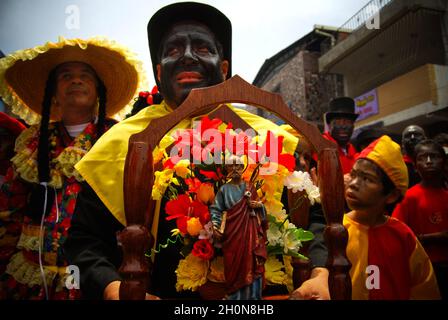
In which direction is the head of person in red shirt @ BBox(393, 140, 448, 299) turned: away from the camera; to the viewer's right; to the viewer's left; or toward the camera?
toward the camera

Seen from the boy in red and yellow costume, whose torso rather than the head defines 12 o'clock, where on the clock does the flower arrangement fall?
The flower arrangement is roughly at 11 o'clock from the boy in red and yellow costume.

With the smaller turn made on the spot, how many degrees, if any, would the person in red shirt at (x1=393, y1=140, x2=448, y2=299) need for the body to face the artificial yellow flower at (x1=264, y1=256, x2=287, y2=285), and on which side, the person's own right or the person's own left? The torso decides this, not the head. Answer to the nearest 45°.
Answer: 0° — they already face it

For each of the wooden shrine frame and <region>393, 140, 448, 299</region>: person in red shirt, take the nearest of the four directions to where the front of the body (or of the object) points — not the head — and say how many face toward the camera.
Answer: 2

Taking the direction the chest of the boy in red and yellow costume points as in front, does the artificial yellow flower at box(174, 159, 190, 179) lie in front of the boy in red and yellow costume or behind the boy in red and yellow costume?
in front

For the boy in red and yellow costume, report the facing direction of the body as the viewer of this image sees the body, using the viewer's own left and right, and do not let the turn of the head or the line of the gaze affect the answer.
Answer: facing the viewer and to the left of the viewer

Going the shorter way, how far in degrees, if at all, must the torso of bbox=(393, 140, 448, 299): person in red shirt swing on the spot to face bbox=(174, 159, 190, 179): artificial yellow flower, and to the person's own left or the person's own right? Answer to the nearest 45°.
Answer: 0° — they already face it

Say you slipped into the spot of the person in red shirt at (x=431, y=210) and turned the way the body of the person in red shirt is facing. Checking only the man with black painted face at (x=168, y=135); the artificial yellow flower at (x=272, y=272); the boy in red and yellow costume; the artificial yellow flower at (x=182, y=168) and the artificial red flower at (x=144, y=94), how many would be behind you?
0

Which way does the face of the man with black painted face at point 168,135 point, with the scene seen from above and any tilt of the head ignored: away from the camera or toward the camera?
toward the camera

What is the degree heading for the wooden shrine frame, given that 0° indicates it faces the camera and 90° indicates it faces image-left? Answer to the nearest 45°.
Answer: approximately 0°

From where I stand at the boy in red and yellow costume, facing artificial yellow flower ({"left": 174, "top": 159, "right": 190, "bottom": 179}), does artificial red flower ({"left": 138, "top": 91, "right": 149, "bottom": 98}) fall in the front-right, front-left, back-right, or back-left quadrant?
front-right

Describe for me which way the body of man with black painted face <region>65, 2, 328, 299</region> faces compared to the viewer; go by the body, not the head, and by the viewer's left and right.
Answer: facing the viewer

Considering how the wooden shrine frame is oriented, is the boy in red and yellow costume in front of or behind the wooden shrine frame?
behind

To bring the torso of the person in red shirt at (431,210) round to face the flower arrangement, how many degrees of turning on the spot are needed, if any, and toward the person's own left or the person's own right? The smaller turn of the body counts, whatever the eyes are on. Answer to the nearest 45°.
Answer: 0° — they already face it

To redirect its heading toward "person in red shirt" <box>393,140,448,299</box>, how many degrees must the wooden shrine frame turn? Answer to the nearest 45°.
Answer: approximately 135° to its left

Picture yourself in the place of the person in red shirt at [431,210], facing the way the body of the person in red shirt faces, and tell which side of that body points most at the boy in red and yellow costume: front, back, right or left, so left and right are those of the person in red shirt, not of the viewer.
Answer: front
